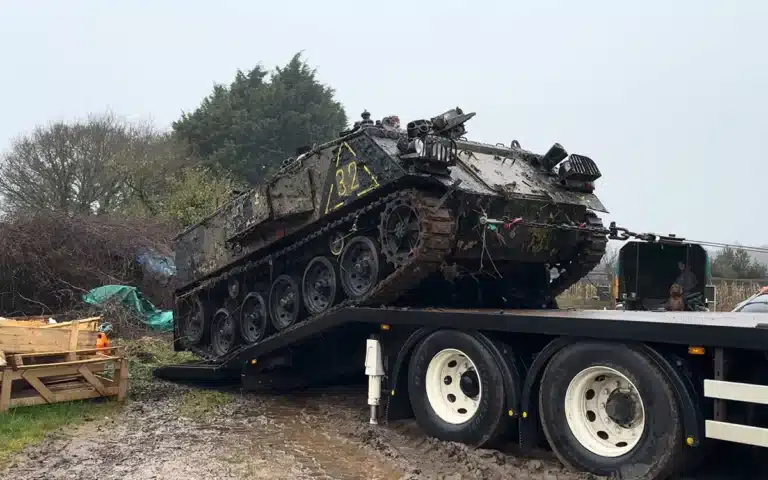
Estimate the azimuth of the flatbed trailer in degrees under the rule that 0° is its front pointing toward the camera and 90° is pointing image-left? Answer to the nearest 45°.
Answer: approximately 315°

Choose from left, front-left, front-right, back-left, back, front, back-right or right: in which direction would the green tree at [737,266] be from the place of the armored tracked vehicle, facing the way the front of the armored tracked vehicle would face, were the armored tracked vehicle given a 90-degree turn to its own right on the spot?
back

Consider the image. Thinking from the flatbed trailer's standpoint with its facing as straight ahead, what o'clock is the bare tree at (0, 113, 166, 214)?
The bare tree is roughly at 6 o'clock from the flatbed trailer.

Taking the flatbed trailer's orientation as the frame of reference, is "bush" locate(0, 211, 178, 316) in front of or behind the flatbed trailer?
behind

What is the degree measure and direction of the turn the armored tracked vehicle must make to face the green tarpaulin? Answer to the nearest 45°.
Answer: approximately 180°

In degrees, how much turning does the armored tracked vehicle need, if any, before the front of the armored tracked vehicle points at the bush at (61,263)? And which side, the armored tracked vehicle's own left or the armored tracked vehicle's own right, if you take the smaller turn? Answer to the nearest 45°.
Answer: approximately 180°
